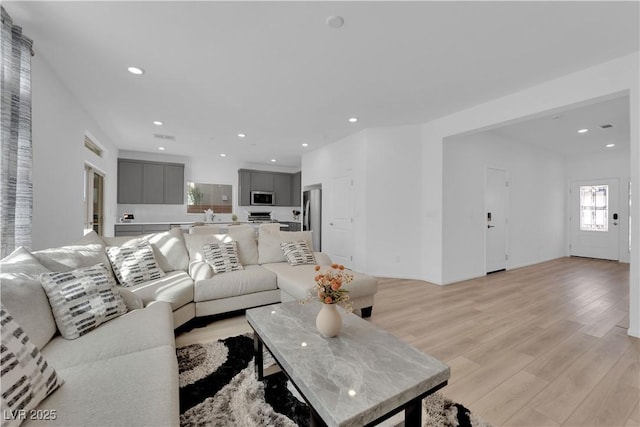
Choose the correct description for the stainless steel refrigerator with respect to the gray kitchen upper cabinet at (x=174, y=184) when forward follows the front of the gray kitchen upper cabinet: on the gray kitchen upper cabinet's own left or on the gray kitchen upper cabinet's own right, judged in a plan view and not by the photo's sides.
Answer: on the gray kitchen upper cabinet's own left

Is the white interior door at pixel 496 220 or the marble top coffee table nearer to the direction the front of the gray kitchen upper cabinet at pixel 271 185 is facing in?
the marble top coffee table

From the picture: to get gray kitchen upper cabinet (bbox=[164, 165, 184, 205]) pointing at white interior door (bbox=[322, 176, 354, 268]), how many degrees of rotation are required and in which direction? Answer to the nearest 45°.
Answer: approximately 45° to its left

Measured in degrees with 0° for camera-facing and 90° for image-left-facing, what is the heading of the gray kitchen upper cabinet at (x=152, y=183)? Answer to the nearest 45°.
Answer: approximately 0°

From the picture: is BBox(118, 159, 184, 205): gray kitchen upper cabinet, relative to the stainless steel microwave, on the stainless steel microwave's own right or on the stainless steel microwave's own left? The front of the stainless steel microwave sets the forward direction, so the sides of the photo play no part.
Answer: on the stainless steel microwave's own right

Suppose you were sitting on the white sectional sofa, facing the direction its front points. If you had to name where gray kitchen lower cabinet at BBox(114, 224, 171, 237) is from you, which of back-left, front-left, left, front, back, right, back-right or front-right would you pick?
back-left

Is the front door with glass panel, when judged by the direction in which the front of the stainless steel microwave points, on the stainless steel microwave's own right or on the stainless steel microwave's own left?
on the stainless steel microwave's own left
